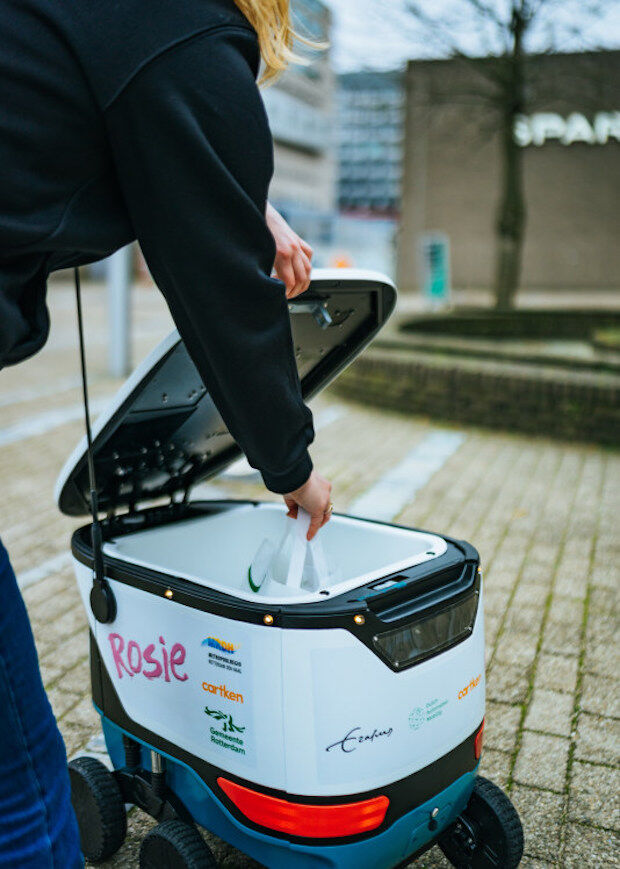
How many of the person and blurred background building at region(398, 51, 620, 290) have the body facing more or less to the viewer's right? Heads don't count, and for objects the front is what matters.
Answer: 1

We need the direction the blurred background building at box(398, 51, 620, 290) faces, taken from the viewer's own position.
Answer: facing the viewer

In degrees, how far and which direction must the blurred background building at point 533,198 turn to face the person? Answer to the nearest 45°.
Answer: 0° — it already faces them

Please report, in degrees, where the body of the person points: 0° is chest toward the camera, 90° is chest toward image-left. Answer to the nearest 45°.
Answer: approximately 270°

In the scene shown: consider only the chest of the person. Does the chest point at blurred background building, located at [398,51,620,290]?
no
